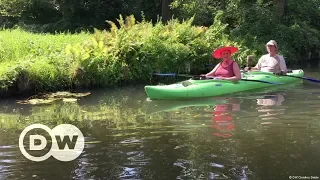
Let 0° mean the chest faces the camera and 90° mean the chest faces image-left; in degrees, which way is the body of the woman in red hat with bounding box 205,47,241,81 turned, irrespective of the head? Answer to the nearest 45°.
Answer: approximately 45°

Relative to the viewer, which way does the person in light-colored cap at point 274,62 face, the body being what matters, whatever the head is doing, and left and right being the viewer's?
facing the viewer and to the left of the viewer
